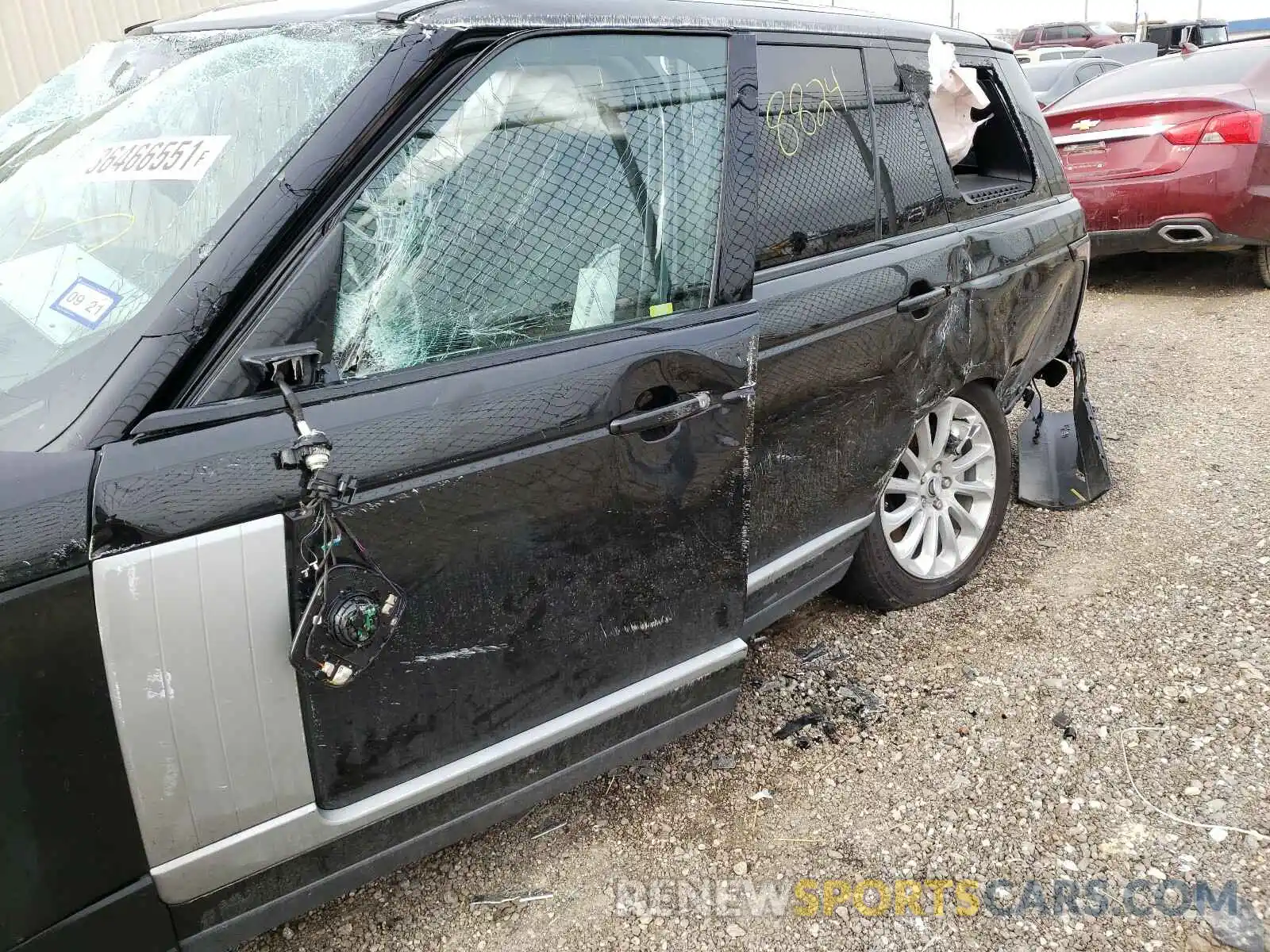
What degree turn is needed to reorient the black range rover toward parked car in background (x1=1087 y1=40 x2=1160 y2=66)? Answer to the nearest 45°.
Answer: approximately 180°

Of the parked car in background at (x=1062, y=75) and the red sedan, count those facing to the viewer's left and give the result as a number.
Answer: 0

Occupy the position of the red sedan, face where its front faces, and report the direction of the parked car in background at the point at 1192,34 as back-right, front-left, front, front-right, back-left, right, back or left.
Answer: front-left

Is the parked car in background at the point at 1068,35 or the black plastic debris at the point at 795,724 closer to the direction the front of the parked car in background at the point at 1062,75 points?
the parked car in background

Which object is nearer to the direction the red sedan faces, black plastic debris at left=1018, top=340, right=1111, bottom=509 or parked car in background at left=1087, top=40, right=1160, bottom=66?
the parked car in background

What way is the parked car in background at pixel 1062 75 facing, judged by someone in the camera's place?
facing away from the viewer and to the right of the viewer

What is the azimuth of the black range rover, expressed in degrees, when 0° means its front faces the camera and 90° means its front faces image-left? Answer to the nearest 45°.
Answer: approximately 45°

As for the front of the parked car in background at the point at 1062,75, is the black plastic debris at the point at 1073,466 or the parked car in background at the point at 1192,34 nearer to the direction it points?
the parked car in background
